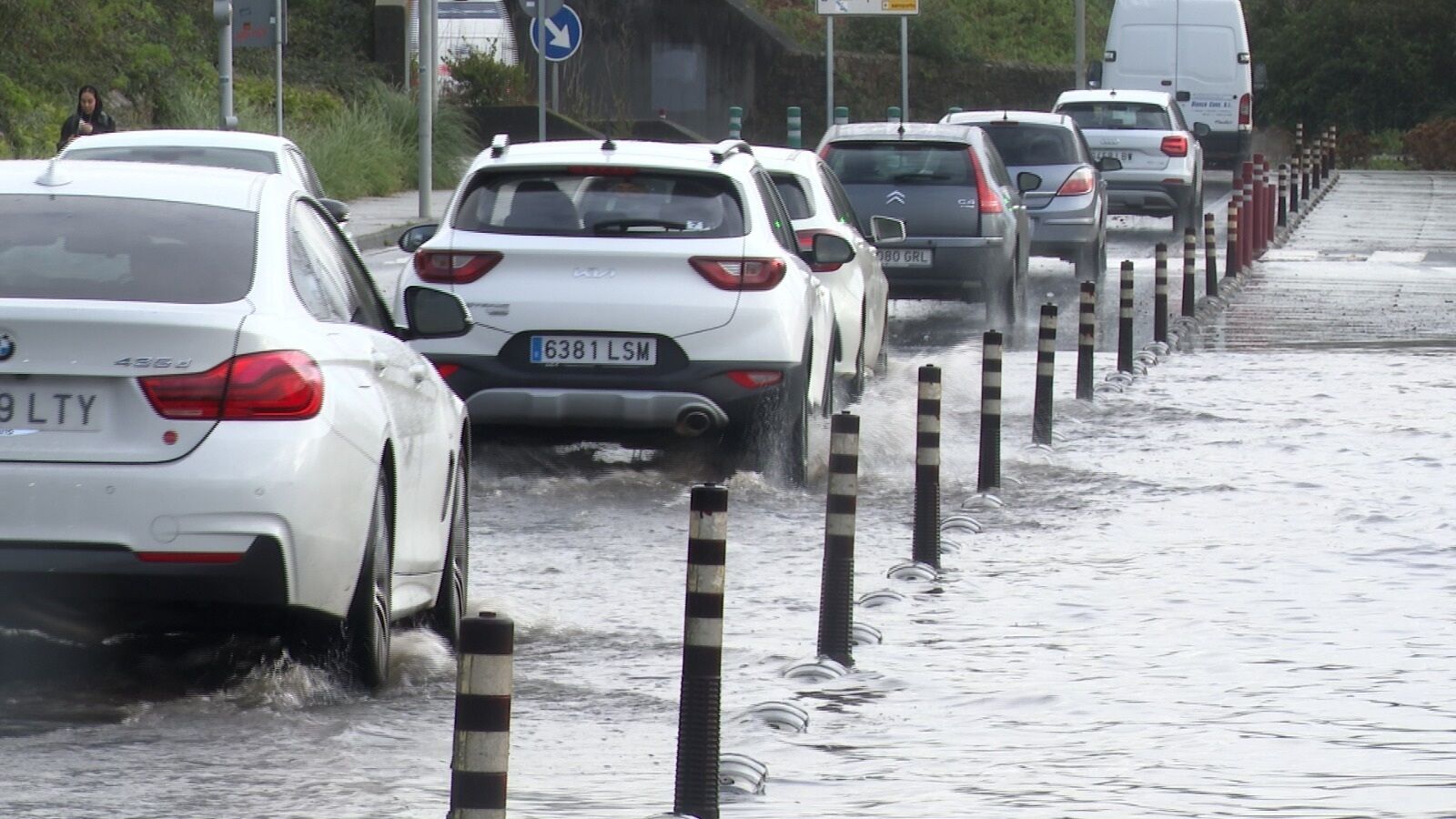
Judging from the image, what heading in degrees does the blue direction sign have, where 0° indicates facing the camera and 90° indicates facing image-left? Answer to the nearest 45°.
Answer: approximately 0°

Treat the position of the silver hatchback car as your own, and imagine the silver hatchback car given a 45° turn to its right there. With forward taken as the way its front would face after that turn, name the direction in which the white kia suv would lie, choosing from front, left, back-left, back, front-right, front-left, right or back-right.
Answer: back-right

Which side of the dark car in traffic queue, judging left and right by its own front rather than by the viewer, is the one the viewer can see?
back

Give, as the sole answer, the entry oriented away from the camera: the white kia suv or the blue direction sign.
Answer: the white kia suv

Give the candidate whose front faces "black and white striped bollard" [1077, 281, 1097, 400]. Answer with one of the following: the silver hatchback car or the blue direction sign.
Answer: the blue direction sign

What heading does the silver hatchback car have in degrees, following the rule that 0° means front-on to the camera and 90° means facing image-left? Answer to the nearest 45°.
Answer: approximately 180°

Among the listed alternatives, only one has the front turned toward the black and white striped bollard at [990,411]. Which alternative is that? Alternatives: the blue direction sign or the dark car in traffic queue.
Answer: the blue direction sign

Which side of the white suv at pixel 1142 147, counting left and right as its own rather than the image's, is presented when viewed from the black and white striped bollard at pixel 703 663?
back

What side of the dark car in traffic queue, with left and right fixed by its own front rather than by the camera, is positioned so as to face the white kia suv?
back

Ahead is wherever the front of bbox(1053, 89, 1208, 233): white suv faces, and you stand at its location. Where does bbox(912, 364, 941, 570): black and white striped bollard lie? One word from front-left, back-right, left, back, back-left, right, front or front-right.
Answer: back

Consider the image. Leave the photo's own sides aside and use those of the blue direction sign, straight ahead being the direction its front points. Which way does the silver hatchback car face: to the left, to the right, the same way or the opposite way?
the opposite way

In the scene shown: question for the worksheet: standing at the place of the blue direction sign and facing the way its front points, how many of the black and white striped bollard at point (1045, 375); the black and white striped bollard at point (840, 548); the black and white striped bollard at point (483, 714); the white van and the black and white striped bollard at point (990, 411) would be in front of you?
4

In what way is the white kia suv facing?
away from the camera

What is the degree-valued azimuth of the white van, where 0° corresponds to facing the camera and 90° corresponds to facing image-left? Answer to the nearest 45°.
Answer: approximately 180°
